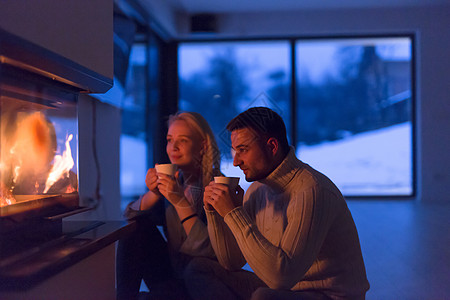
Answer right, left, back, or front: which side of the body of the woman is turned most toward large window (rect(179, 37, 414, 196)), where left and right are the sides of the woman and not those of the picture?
back

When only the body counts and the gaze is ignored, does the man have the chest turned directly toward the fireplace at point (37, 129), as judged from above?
yes

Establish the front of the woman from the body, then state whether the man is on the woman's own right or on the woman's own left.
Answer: on the woman's own left

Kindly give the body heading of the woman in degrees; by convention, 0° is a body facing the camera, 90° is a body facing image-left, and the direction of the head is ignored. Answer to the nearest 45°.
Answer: approximately 45°

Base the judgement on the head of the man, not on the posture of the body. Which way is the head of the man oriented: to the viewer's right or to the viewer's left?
to the viewer's left

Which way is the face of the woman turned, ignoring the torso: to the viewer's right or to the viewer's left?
to the viewer's left

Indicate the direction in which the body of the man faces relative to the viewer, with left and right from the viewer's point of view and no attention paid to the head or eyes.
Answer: facing to the left of the viewer

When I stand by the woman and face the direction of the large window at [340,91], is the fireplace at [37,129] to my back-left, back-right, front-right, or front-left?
back-left

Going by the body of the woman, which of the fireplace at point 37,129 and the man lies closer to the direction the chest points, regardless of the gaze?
the fireplace
